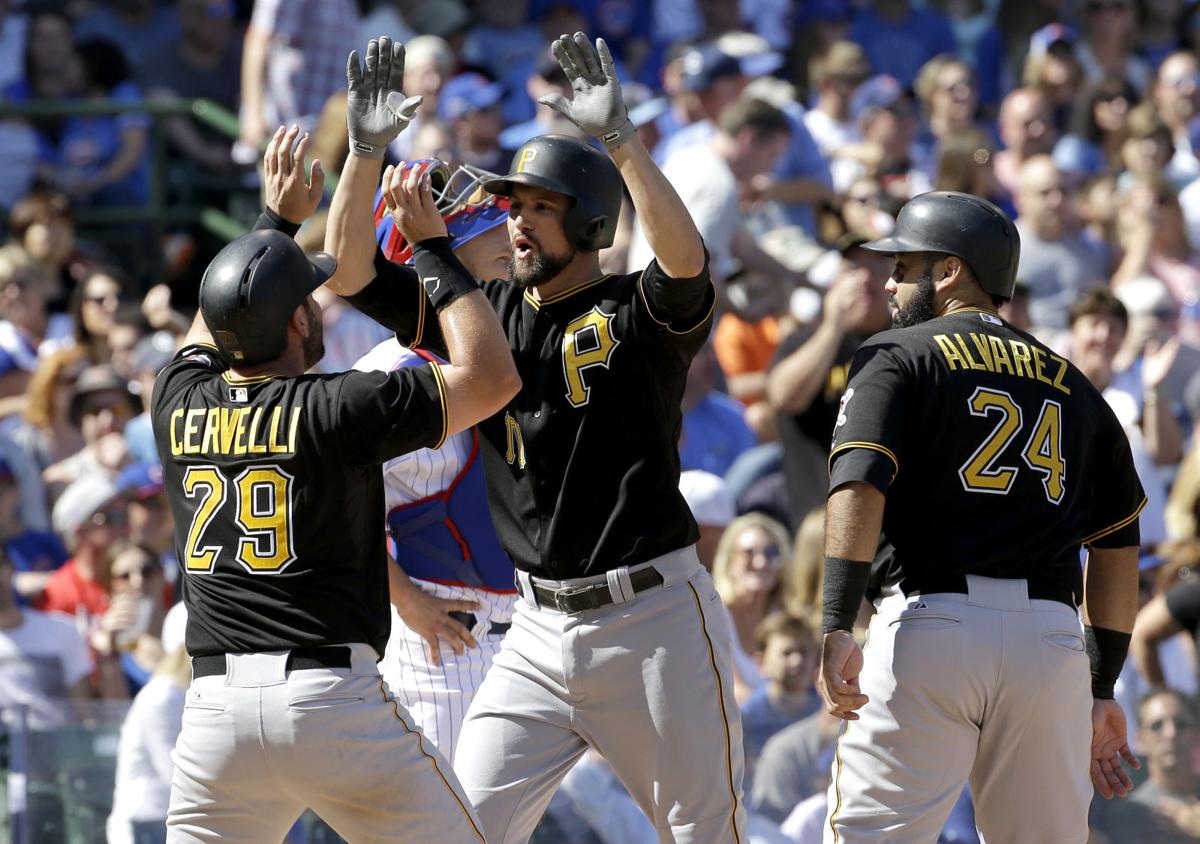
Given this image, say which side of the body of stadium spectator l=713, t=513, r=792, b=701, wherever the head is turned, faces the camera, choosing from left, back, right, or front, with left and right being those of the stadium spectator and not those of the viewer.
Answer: front

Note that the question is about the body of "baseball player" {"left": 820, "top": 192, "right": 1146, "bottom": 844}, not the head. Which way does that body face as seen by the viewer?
away from the camera

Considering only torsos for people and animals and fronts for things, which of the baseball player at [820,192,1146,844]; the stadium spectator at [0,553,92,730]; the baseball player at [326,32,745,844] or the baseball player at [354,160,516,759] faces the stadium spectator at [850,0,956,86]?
the baseball player at [820,192,1146,844]

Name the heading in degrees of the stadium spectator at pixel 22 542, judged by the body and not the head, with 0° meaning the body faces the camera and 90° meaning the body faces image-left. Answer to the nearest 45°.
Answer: approximately 0°

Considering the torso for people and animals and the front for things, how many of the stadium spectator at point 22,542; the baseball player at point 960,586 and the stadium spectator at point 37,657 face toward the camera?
2

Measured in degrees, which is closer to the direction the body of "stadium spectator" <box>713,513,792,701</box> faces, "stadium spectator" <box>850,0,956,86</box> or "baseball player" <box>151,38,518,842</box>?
the baseball player

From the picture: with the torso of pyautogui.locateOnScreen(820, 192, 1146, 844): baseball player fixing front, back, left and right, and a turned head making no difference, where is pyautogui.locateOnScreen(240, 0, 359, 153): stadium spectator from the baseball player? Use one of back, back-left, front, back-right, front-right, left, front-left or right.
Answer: front-left

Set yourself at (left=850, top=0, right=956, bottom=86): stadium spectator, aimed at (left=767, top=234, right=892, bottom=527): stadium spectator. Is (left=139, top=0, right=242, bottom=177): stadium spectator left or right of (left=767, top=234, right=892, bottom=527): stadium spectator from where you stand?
right

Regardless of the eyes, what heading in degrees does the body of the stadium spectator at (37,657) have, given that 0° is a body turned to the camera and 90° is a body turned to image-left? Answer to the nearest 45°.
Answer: approximately 0°

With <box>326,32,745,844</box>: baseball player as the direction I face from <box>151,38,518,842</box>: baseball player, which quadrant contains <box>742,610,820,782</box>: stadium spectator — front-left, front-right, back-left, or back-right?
front-left

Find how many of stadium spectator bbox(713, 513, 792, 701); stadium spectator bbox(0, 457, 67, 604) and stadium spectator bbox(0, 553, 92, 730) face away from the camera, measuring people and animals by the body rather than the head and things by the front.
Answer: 0
